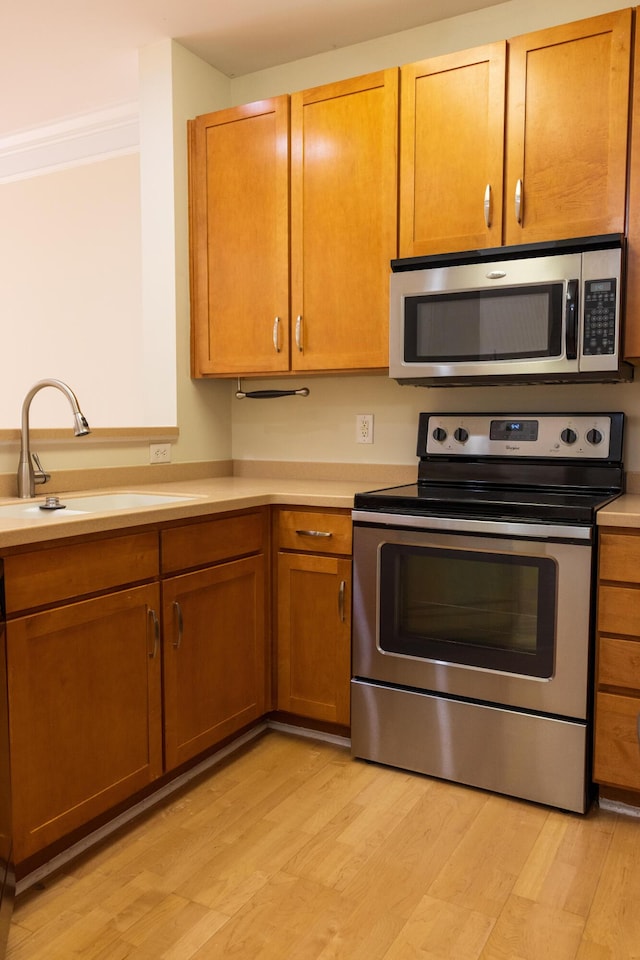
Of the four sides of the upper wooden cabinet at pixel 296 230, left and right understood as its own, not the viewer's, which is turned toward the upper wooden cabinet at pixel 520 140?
left

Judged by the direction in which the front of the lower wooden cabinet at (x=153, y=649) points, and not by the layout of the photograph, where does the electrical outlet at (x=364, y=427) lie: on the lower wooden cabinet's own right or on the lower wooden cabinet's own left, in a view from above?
on the lower wooden cabinet's own left

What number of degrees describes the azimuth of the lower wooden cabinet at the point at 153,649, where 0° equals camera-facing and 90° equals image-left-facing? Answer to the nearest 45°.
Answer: approximately 315°

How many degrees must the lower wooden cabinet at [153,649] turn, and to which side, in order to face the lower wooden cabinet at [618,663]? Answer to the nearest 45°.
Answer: approximately 45° to its left

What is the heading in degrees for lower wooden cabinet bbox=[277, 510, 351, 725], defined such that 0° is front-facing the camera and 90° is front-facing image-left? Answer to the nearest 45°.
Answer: approximately 45°

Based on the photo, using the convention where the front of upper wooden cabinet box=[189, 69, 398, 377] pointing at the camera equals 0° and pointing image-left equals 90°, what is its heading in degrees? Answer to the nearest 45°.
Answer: approximately 45°
